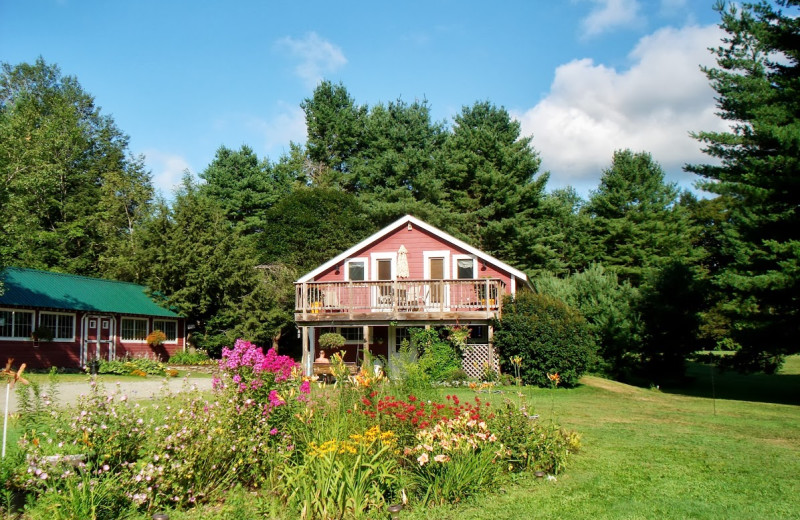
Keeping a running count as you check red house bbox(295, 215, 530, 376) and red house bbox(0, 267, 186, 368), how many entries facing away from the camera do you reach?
0

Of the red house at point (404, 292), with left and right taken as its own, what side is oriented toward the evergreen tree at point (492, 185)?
back

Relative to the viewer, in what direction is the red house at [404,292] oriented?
toward the camera

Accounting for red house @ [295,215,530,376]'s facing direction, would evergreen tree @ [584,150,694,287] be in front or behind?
behind

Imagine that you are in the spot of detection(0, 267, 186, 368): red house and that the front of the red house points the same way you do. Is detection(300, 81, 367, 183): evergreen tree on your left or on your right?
on your left

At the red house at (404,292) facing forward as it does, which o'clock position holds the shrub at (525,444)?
The shrub is roughly at 12 o'clock from the red house.

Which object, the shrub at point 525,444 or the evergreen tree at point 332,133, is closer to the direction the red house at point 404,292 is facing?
the shrub

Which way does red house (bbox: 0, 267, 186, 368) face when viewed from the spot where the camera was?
facing the viewer and to the right of the viewer

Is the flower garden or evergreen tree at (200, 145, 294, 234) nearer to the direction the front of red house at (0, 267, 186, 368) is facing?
the flower garden

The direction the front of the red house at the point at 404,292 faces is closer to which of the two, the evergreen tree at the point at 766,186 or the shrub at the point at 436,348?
the shrub

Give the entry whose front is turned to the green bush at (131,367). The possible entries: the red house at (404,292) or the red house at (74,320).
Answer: the red house at (74,320)

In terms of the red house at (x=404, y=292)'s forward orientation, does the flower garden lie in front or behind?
in front

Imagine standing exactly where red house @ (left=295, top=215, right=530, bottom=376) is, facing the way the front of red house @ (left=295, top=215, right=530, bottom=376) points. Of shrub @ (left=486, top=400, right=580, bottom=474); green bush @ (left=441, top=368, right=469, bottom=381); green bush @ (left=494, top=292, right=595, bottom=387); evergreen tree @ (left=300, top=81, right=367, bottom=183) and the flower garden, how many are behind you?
1
